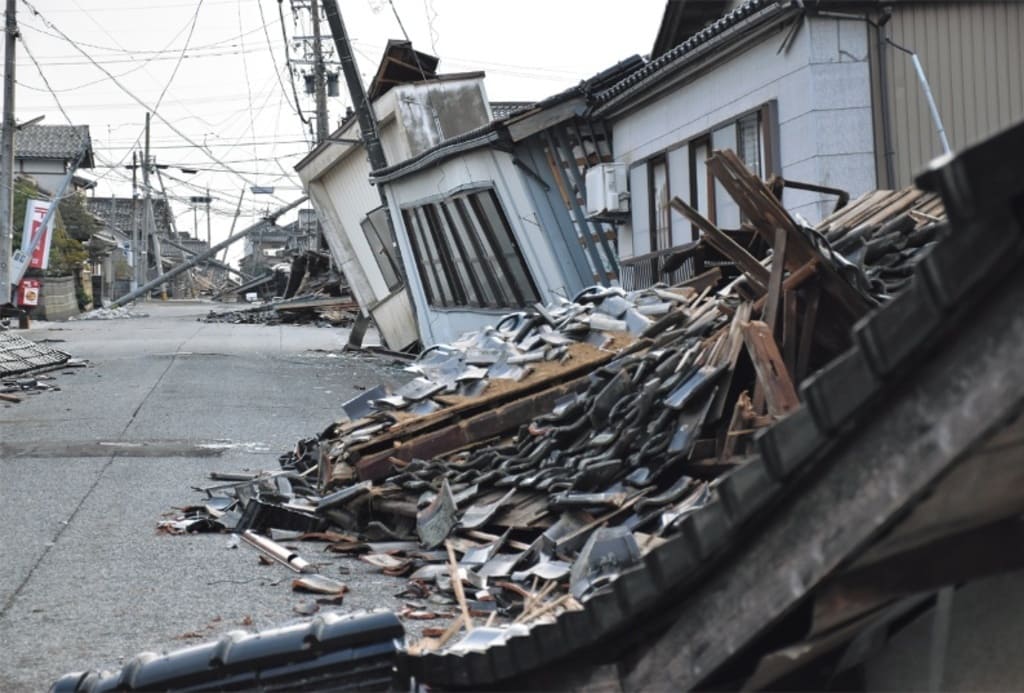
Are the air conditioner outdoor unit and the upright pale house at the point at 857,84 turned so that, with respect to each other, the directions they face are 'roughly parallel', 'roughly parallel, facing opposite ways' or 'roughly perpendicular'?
roughly parallel

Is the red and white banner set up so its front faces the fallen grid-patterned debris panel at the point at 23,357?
yes

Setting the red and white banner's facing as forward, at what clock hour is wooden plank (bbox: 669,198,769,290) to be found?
The wooden plank is roughly at 12 o'clock from the red and white banner.

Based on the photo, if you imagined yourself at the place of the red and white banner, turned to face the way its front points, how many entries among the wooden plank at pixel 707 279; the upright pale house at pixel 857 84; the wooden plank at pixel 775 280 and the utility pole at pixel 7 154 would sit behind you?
0

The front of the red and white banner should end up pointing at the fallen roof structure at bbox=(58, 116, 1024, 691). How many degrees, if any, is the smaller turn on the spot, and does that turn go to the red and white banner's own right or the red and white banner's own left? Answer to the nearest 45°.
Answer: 0° — it already faces it

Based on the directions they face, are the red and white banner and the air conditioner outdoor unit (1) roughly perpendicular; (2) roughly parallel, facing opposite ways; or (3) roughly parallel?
roughly perpendicular

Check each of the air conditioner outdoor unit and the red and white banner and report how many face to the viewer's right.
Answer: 0

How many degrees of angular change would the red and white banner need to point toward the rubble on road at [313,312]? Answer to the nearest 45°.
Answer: approximately 90° to its left

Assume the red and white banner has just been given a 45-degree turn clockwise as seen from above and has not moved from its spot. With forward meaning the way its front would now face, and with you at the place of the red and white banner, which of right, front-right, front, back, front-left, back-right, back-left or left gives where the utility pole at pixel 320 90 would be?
back-left

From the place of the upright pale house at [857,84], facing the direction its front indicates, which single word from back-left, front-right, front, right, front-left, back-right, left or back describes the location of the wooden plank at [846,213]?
front-left

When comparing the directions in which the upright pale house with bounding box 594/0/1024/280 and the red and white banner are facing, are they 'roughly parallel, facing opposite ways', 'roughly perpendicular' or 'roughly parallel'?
roughly perpendicular

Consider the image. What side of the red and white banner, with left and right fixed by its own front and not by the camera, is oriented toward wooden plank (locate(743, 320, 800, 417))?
front

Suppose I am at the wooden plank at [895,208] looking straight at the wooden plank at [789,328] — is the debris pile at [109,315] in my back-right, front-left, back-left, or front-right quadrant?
back-right

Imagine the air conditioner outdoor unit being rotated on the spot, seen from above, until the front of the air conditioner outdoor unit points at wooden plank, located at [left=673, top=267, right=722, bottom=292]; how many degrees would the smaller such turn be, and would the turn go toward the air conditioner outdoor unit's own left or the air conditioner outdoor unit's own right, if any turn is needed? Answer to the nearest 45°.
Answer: approximately 45° to the air conditioner outdoor unit's own left

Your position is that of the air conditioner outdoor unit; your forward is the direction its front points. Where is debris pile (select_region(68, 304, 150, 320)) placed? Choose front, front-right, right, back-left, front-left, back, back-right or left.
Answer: right

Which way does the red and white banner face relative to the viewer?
toward the camera

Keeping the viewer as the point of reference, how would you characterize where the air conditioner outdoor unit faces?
facing the viewer and to the left of the viewer

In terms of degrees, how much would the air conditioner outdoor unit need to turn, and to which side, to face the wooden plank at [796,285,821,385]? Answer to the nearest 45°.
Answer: approximately 45° to its left

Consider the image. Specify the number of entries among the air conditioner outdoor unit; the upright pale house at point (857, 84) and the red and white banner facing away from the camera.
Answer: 0
